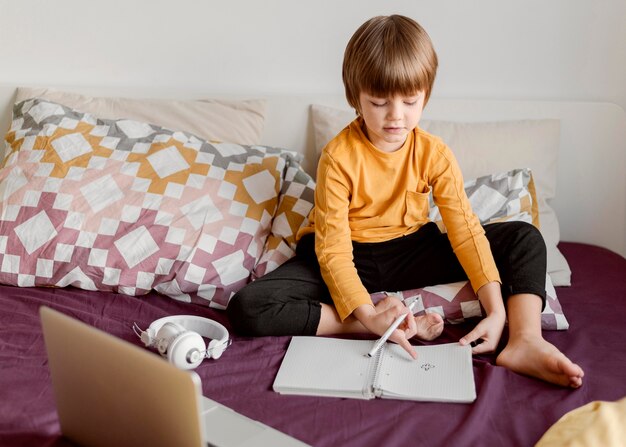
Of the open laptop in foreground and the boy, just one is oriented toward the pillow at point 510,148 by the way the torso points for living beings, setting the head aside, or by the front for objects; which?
the open laptop in foreground

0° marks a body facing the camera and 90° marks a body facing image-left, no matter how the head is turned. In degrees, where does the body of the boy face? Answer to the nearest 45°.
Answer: approximately 0°

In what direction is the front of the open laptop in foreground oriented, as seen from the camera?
facing away from the viewer and to the right of the viewer

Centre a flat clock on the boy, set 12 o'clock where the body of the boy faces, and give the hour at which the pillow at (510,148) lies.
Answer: The pillow is roughly at 7 o'clock from the boy.

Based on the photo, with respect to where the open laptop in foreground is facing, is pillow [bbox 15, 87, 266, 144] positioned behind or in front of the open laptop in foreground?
in front

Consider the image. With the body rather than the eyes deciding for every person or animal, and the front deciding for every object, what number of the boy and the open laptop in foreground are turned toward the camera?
1

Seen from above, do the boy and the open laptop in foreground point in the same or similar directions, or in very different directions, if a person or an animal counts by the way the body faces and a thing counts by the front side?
very different directions

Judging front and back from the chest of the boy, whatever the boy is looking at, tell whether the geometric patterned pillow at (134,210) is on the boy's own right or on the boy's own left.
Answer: on the boy's own right

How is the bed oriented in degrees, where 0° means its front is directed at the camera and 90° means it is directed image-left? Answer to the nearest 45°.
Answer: approximately 0°
